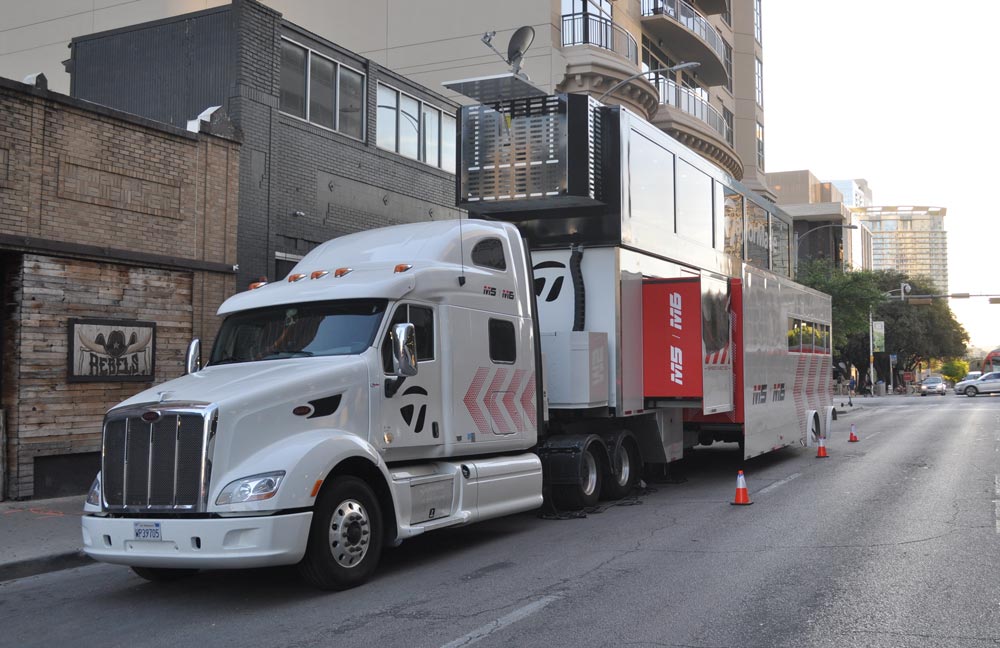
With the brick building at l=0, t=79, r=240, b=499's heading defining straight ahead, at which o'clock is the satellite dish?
The satellite dish is roughly at 11 o'clock from the brick building.

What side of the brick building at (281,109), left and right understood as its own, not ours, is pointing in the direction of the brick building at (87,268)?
right

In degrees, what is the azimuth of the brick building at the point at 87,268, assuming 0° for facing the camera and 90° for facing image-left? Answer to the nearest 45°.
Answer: approximately 315°

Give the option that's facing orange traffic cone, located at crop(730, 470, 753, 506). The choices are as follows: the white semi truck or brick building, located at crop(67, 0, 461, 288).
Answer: the brick building

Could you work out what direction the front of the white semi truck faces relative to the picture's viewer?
facing the viewer and to the left of the viewer

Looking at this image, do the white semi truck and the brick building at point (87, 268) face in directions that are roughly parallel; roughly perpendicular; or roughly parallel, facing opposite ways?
roughly perpendicular

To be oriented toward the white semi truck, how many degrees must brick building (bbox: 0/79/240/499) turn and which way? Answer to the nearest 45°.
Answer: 0° — it already faces it

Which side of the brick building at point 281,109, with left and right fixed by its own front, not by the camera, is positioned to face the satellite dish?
front

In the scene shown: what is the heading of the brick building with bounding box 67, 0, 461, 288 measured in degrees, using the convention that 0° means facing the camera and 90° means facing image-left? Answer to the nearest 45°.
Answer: approximately 315°

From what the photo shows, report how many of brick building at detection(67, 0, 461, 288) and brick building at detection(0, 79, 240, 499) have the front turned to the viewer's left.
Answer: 0

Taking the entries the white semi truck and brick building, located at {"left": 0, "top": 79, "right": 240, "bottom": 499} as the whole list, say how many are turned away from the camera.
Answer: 0

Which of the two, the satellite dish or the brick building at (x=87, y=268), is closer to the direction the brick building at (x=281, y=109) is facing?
the satellite dish
